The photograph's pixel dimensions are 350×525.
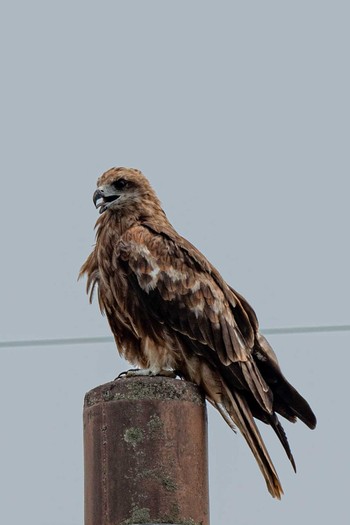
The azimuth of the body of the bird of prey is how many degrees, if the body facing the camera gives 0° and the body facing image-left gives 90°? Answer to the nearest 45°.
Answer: approximately 90°
